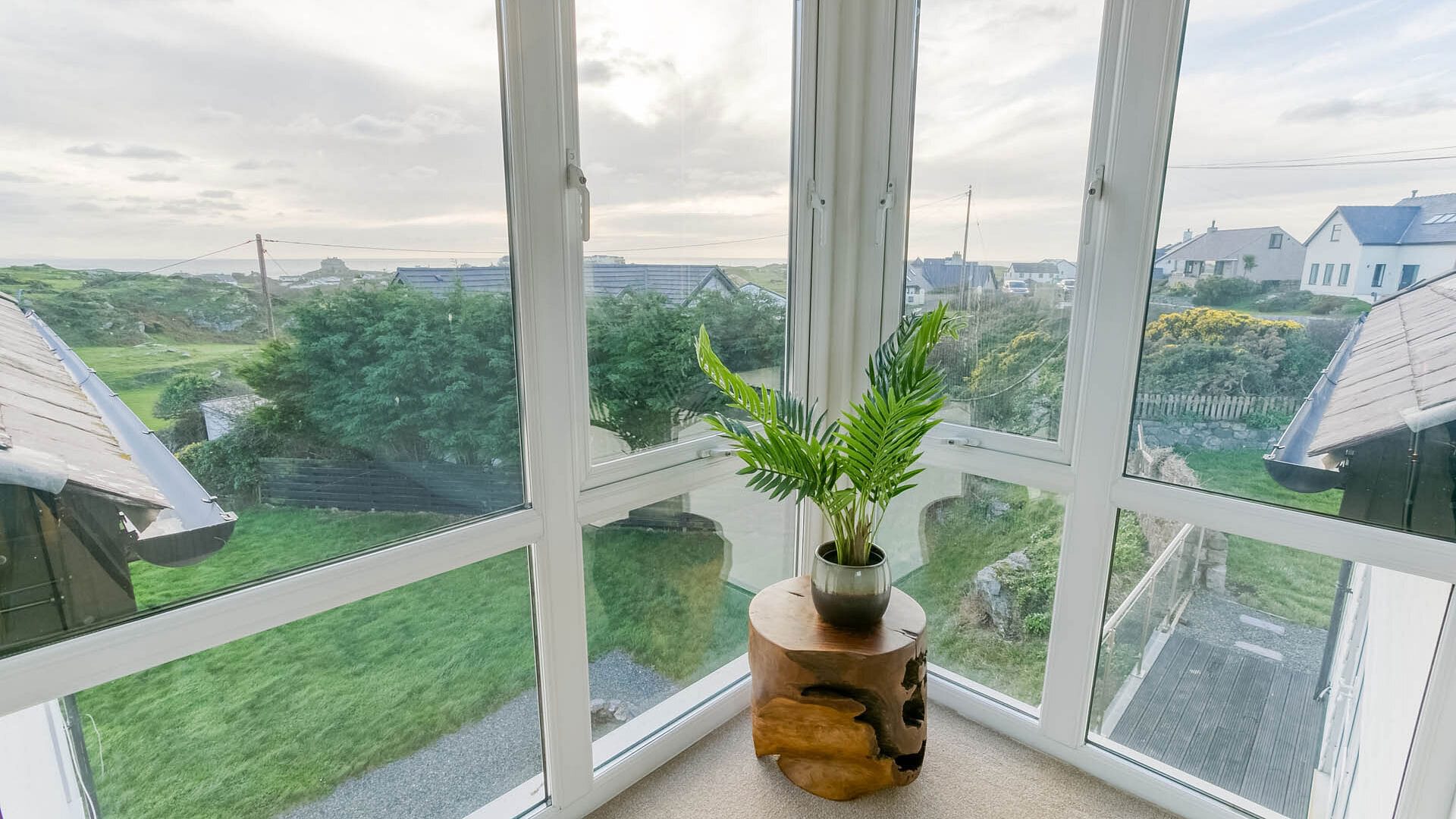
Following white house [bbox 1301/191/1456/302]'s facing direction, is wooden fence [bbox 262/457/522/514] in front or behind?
in front

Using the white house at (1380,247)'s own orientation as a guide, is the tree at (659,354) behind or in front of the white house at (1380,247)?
in front

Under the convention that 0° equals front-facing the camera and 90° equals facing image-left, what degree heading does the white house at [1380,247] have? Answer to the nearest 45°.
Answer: approximately 315°
